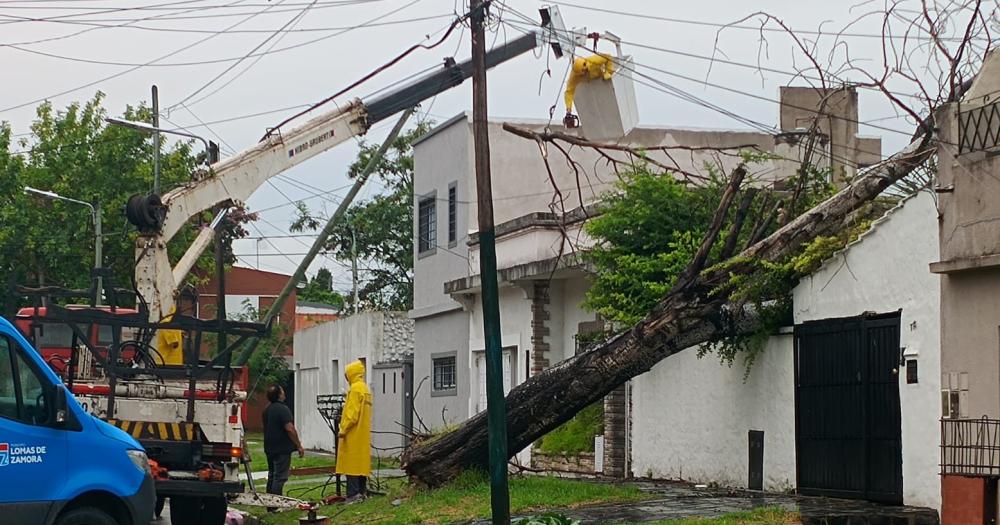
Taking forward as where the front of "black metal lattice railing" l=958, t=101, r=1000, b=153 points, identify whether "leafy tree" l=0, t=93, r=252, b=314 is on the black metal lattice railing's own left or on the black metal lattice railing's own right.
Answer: on the black metal lattice railing's own right

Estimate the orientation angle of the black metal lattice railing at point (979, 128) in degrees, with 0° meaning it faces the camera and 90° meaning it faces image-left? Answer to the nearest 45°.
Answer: approximately 45°

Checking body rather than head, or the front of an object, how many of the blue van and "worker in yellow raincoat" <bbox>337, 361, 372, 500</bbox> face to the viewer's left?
1

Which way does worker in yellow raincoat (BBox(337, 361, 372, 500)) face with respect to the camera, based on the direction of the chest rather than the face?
to the viewer's left

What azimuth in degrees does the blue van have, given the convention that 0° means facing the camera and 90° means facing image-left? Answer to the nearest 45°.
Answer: approximately 270°

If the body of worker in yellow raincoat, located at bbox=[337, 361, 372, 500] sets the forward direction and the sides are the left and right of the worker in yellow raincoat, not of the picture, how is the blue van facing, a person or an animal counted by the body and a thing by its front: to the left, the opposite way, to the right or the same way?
the opposite way

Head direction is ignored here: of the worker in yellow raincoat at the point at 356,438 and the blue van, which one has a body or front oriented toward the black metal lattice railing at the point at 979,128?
the blue van
